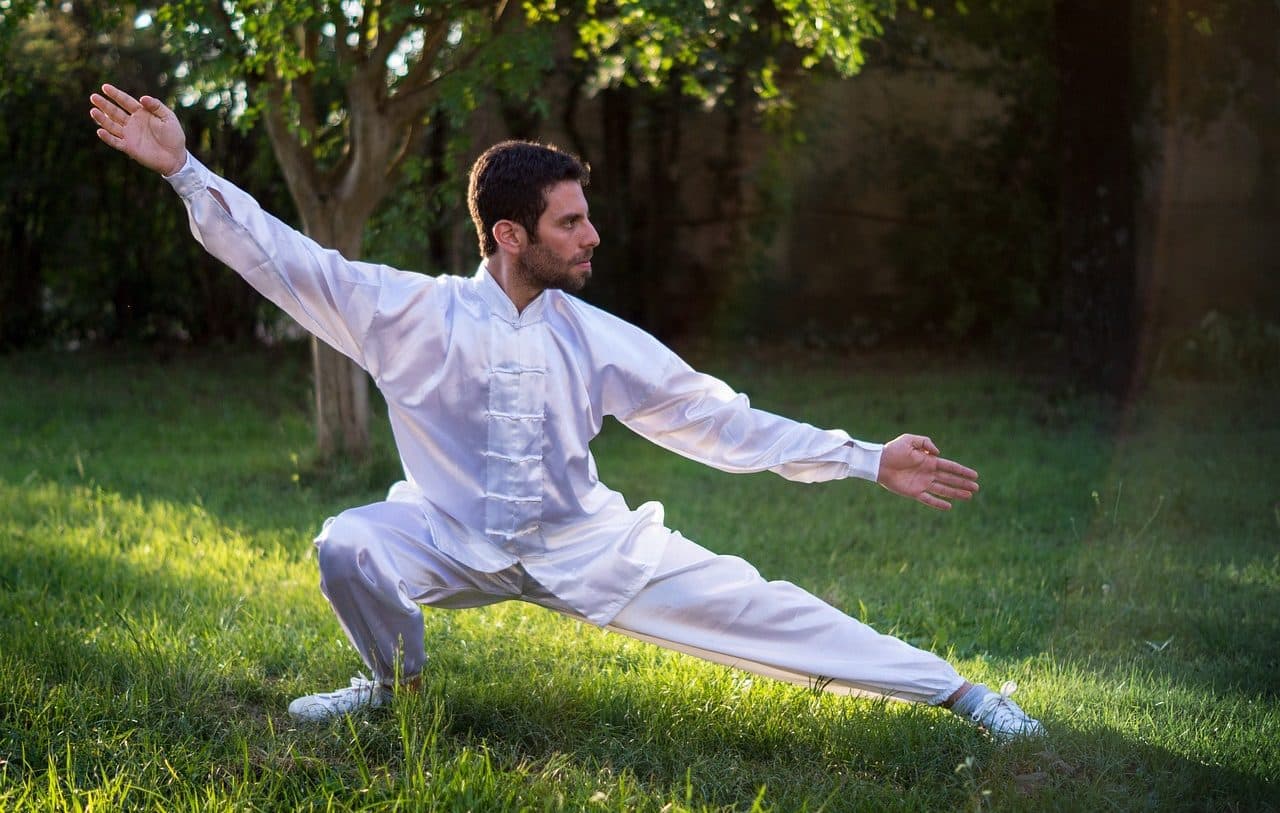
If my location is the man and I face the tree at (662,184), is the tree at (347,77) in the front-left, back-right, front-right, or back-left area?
front-left

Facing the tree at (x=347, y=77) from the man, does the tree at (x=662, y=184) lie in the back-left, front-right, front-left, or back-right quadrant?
front-right

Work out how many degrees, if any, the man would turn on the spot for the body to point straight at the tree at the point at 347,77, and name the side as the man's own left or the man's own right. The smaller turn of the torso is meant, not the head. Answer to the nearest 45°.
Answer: approximately 180°

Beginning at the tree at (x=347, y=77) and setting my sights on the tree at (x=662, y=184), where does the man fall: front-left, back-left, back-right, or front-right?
back-right

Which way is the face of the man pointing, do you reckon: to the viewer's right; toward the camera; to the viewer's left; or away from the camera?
to the viewer's right

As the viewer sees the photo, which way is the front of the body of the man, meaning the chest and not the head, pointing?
toward the camera

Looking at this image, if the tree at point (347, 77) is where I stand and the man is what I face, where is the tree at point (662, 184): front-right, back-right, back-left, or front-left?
back-left

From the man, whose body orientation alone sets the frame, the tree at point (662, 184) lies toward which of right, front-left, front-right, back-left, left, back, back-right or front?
back
